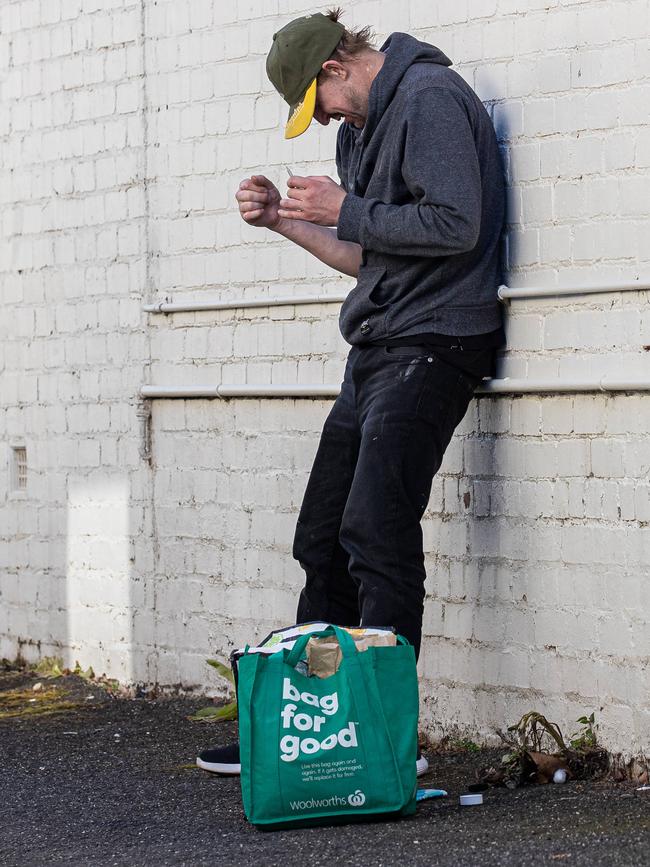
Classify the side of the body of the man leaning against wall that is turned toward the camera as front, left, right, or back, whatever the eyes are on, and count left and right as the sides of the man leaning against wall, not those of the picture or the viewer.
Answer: left
